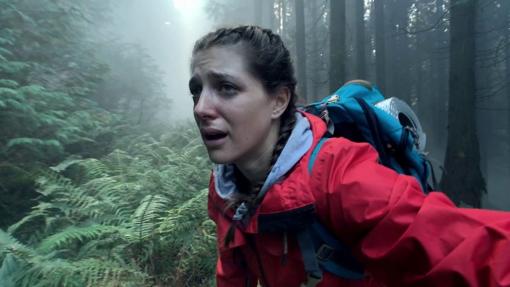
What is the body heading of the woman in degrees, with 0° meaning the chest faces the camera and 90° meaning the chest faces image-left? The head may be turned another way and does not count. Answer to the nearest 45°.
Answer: approximately 45°

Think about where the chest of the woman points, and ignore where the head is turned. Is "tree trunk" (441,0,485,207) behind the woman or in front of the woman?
behind

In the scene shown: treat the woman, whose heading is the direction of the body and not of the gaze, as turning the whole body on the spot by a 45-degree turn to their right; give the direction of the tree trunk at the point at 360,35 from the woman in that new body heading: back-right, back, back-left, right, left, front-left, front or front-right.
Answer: right

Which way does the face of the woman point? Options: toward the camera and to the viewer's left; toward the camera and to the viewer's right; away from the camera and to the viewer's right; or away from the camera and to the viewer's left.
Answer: toward the camera and to the viewer's left

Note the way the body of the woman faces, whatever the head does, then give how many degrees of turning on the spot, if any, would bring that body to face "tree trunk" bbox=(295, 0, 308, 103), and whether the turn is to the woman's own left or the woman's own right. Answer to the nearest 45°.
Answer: approximately 135° to the woman's own right
